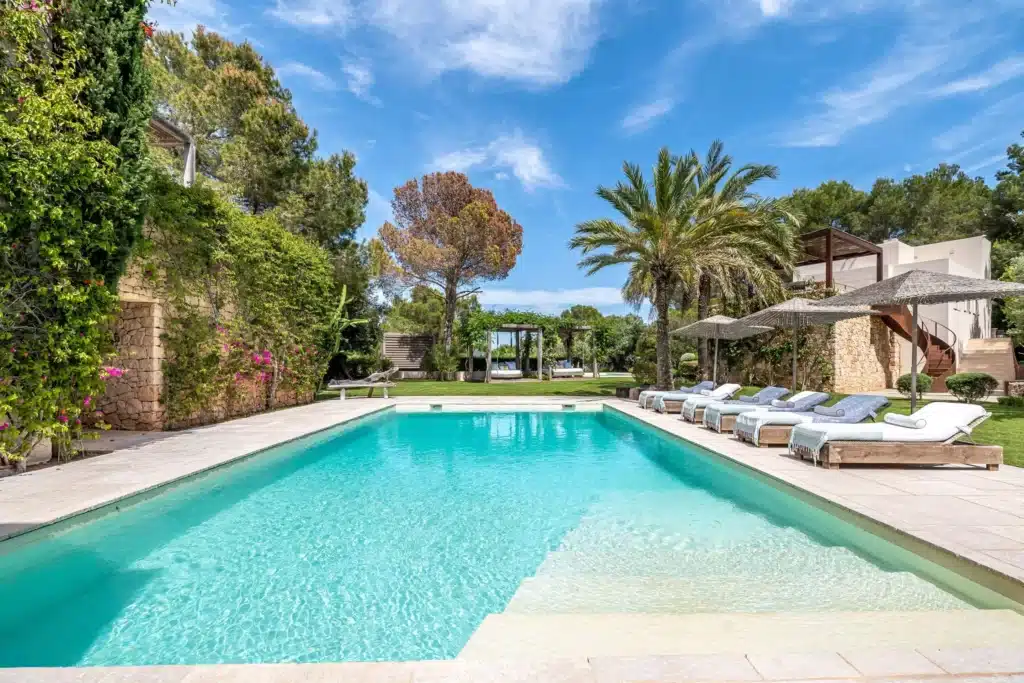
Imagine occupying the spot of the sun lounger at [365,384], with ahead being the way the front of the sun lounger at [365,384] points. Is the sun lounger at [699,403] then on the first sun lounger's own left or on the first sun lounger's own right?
on the first sun lounger's own left

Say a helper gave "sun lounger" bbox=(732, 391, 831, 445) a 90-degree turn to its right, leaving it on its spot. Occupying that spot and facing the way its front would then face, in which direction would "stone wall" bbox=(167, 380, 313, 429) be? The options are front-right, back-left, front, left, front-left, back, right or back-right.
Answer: front-left

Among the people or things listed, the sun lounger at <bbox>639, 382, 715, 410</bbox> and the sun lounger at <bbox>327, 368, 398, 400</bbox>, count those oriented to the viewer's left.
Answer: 2

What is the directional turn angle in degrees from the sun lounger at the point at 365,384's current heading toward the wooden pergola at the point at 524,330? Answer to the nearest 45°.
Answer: approximately 135° to its right

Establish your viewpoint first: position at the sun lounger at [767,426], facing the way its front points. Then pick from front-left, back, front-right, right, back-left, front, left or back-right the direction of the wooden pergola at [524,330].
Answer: right

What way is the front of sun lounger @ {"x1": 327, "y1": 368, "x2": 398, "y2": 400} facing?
to the viewer's left

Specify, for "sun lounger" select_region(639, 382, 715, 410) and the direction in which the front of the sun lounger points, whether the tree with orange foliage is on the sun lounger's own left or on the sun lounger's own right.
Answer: on the sun lounger's own right

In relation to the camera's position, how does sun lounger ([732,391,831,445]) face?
facing the viewer and to the left of the viewer

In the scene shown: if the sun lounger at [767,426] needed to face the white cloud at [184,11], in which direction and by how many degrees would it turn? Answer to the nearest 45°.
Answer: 0° — it already faces it

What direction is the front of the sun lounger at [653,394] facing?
to the viewer's left
